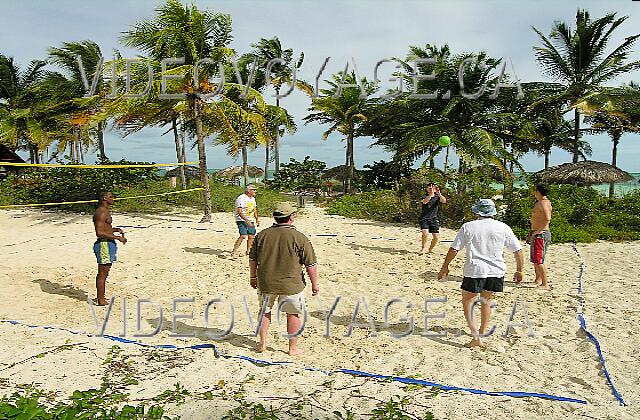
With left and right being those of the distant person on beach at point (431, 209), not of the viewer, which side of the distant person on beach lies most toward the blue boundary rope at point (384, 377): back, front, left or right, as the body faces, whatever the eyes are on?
front

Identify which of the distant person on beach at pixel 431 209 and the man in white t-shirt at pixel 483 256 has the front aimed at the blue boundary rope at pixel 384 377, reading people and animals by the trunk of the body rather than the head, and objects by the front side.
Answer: the distant person on beach

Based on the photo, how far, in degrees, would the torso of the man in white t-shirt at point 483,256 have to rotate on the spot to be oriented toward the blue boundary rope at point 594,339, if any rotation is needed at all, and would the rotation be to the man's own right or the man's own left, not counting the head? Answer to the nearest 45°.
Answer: approximately 90° to the man's own right

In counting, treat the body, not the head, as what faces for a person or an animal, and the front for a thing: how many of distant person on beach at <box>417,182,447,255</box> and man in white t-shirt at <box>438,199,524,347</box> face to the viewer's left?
0

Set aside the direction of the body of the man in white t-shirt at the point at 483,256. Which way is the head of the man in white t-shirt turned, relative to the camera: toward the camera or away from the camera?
away from the camera

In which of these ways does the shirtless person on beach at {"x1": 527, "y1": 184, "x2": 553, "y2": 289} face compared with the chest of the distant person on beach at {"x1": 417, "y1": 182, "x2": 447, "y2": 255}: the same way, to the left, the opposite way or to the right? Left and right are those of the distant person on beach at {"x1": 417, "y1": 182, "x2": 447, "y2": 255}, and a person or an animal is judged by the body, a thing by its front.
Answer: to the right

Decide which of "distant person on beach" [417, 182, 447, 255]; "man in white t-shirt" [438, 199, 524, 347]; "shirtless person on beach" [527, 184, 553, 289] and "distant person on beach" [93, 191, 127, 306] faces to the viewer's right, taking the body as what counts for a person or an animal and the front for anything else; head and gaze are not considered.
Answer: "distant person on beach" [93, 191, 127, 306]

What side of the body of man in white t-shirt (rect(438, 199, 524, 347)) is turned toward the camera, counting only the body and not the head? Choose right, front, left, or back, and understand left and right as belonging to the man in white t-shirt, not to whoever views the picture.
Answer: back

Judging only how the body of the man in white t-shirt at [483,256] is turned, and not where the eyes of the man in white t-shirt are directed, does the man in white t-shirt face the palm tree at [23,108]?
no

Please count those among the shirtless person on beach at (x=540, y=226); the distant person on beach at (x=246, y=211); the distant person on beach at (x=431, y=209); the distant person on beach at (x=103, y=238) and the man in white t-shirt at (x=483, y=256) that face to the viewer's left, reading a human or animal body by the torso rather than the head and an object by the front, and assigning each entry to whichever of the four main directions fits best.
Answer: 1

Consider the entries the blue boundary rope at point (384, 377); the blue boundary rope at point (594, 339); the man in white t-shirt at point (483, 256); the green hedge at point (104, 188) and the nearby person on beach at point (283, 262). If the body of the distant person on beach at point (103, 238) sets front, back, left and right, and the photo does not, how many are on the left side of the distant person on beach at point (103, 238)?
1

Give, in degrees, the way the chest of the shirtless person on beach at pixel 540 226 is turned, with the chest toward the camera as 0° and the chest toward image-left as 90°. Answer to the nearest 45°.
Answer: approximately 90°

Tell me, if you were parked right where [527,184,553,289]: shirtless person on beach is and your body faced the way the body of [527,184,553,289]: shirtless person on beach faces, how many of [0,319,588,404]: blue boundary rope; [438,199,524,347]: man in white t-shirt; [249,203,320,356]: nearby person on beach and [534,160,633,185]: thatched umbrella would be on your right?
1

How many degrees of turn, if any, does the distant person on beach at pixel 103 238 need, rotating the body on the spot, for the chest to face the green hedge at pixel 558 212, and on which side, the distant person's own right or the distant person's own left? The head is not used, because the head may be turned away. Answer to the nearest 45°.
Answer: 0° — they already face it

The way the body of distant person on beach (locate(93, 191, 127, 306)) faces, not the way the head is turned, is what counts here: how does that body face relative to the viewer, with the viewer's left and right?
facing to the right of the viewer

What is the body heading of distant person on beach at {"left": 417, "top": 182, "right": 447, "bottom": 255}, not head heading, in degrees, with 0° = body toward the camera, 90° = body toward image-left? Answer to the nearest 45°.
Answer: approximately 0°
